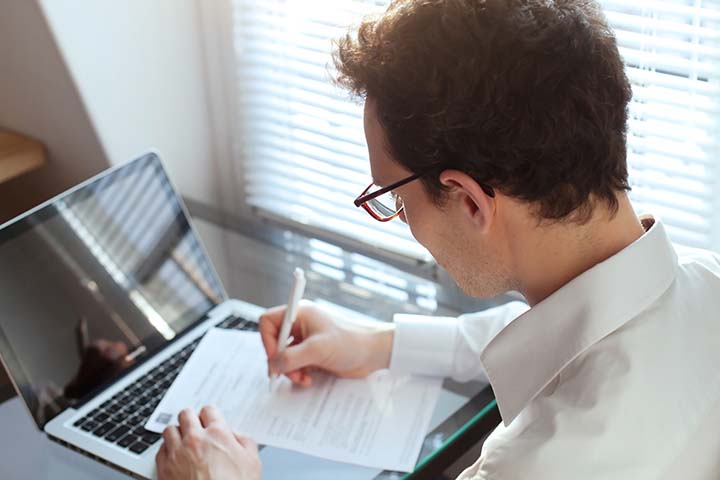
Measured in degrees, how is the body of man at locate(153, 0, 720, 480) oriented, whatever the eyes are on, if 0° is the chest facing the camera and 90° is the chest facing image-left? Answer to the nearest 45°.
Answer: approximately 135°

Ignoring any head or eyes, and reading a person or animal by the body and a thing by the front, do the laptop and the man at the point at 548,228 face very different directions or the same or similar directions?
very different directions

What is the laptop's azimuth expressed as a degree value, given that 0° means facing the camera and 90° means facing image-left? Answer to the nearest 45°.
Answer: approximately 315°

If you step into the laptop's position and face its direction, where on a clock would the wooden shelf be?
The wooden shelf is roughly at 7 o'clock from the laptop.

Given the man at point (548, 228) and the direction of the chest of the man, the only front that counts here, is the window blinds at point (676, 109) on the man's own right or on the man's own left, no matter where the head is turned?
on the man's own right

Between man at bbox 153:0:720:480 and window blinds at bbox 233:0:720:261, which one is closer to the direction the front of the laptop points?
the man

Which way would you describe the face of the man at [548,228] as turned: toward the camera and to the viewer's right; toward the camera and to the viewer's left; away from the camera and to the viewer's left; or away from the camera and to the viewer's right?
away from the camera and to the viewer's left
